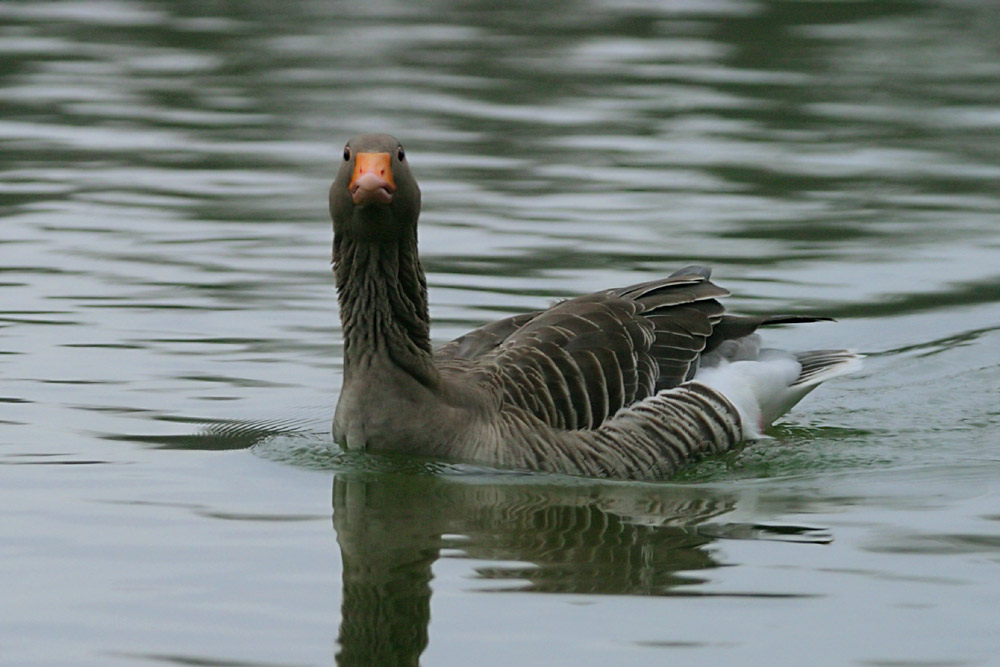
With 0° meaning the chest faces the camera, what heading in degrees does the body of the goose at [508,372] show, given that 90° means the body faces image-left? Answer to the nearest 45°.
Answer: approximately 45°
